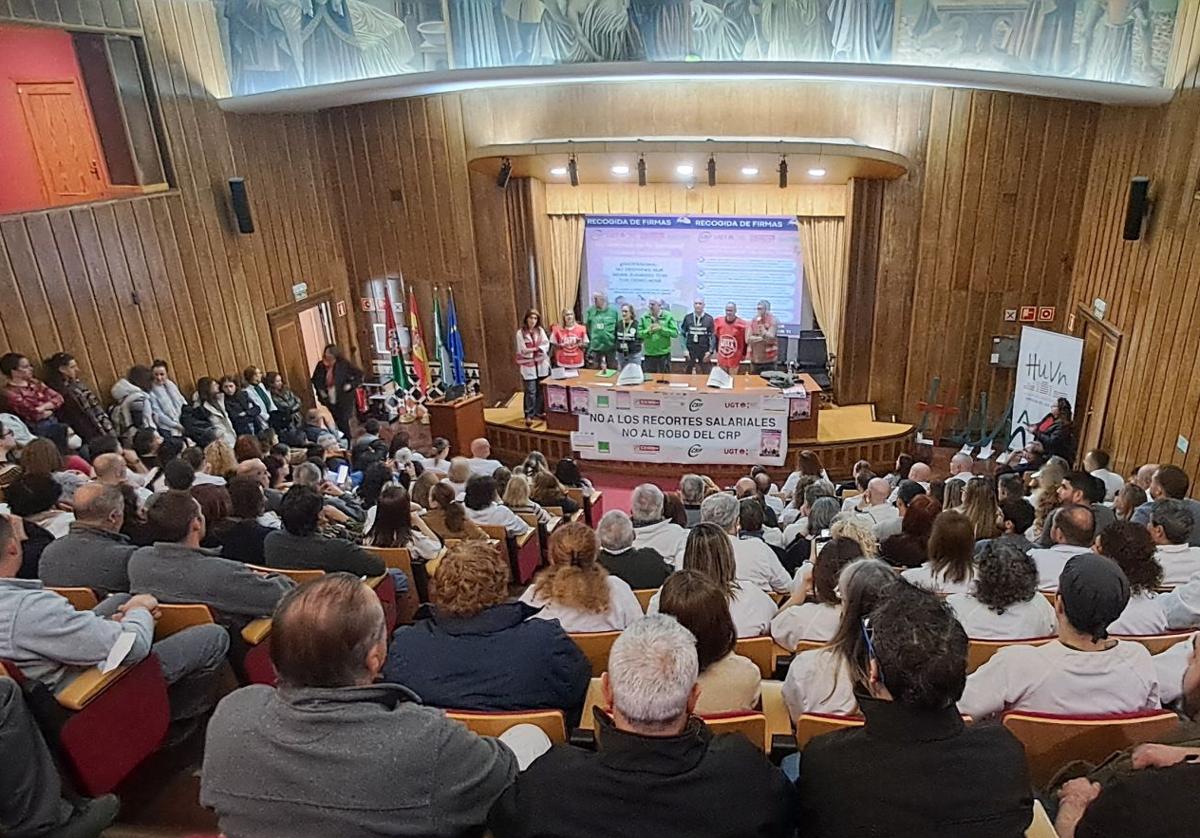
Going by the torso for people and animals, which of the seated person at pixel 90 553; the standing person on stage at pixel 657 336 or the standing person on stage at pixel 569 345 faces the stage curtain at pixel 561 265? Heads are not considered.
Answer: the seated person

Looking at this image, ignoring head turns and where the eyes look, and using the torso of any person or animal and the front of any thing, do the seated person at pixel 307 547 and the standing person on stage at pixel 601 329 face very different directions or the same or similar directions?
very different directions

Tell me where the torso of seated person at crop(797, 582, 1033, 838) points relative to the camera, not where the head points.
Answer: away from the camera

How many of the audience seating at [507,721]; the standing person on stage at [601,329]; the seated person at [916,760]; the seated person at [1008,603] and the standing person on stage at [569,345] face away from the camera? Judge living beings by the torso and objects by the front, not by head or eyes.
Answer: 3

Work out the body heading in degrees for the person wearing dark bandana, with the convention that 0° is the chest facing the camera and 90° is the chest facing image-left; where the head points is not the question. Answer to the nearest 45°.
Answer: approximately 180°

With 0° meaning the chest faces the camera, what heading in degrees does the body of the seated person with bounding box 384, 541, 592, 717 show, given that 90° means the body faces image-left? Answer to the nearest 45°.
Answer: approximately 180°

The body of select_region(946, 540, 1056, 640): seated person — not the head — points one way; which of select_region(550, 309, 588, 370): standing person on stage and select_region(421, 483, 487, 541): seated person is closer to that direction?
the standing person on stage

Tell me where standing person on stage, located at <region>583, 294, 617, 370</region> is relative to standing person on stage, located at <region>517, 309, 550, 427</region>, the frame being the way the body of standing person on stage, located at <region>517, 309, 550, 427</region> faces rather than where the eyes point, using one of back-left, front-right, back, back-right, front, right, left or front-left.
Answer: back-left

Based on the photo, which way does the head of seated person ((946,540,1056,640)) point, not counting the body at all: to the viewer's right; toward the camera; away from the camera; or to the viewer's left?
away from the camera

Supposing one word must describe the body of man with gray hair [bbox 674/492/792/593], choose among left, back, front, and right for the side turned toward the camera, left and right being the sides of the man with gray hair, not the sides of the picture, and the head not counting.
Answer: back

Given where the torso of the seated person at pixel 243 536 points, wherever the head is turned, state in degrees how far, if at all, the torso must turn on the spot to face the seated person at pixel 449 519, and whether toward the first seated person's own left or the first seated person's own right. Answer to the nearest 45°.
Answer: approximately 45° to the first seated person's own right

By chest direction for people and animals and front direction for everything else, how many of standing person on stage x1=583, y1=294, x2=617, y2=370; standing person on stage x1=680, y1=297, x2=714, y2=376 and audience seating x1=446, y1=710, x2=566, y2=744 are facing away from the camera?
1

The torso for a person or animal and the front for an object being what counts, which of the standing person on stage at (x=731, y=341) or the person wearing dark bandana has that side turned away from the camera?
the person wearing dark bandana

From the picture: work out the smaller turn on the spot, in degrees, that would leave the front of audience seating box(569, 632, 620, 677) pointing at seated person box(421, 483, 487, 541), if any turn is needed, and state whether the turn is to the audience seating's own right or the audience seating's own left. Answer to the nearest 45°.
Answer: approximately 45° to the audience seating's own left

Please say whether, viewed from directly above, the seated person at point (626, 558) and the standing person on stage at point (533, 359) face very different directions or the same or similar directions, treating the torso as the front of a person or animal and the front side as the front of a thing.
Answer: very different directions

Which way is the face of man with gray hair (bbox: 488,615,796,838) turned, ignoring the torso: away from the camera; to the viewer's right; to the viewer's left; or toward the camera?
away from the camera

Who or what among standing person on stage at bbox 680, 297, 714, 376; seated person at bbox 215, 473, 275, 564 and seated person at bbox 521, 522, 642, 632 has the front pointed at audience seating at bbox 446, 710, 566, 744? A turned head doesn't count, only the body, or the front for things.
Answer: the standing person on stage

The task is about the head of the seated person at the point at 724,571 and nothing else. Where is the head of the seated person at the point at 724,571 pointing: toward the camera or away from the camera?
away from the camera

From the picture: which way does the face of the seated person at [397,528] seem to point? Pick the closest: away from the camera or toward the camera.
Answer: away from the camera

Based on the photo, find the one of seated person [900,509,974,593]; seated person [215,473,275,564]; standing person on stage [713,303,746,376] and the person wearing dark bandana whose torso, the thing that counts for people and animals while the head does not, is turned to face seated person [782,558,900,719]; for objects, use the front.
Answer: the standing person on stage

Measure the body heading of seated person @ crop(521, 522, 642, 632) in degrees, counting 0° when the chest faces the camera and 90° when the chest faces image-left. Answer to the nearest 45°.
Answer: approximately 180°
